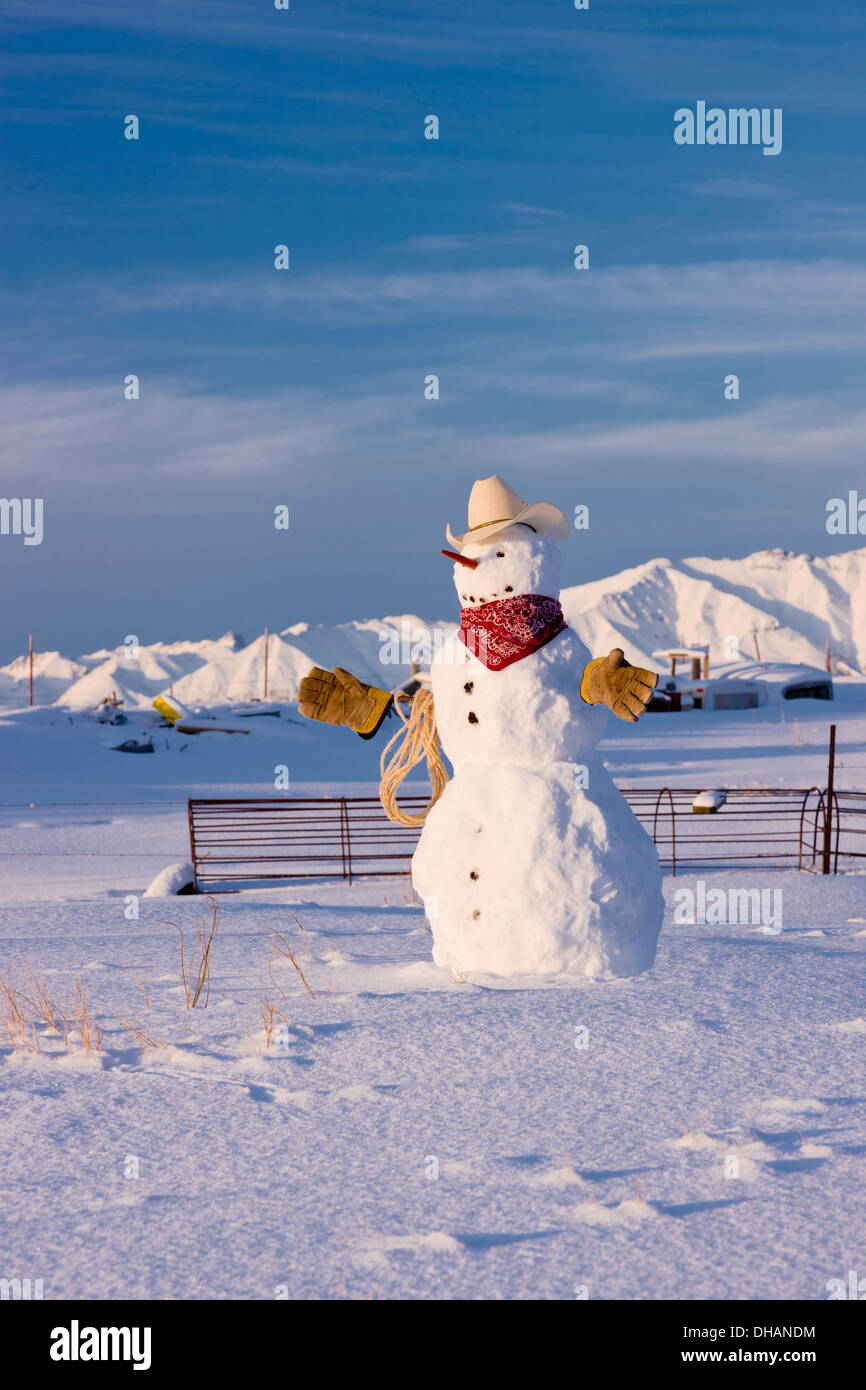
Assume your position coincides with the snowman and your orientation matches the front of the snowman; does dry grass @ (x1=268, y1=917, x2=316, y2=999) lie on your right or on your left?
on your right

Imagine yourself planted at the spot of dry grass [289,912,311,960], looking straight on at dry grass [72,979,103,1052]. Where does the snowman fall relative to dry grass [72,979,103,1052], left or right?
left

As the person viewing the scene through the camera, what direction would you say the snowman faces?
facing the viewer and to the left of the viewer

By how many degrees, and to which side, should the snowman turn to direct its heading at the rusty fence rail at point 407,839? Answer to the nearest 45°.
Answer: approximately 135° to its right

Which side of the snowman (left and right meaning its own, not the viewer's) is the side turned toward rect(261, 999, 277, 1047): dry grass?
front

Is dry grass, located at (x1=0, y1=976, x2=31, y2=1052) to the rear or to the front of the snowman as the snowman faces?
to the front

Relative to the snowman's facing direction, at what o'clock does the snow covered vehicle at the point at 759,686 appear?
The snow covered vehicle is roughly at 5 o'clock from the snowman.

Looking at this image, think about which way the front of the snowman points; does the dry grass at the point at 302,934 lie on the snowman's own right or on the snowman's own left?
on the snowman's own right

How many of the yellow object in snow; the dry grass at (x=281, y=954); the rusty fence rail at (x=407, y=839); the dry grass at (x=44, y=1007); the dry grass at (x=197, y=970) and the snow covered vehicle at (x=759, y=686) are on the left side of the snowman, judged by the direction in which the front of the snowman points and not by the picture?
0

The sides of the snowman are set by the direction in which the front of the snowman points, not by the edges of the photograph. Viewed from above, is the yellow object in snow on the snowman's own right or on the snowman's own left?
on the snowman's own right

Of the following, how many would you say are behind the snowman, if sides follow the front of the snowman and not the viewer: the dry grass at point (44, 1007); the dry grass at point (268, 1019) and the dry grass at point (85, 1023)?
0

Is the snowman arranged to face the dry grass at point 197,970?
no

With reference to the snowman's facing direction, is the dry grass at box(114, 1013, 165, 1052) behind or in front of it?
in front
